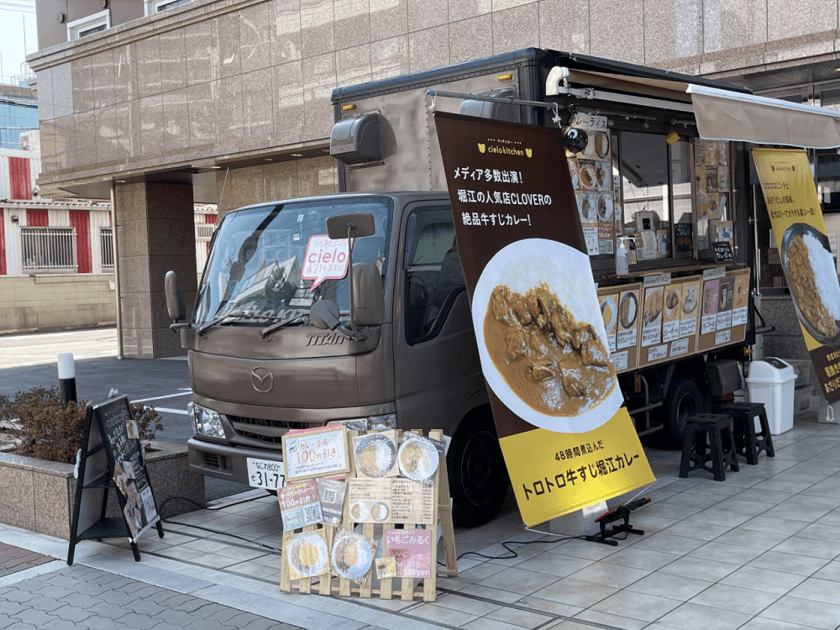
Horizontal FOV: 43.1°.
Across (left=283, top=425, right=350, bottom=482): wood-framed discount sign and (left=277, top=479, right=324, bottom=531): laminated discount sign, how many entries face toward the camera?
2

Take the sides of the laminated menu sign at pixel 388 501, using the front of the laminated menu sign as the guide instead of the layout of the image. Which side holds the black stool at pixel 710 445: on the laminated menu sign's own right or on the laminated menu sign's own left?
on the laminated menu sign's own left

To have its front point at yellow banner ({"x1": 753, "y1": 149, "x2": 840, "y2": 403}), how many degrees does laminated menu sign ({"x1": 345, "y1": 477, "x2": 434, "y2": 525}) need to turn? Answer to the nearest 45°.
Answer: approximately 135° to its left

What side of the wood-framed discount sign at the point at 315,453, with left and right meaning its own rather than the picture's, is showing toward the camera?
front

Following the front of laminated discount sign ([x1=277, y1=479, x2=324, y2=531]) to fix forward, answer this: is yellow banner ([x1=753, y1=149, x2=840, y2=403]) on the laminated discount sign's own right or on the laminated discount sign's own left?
on the laminated discount sign's own left

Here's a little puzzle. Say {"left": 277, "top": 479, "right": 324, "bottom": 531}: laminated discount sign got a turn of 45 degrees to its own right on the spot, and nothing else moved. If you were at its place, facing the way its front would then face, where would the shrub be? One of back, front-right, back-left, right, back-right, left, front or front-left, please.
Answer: right

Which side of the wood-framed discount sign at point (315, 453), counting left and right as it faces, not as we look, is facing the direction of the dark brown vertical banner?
left

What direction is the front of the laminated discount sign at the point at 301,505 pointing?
toward the camera

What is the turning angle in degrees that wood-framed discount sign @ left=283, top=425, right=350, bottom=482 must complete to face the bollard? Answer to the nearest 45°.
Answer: approximately 135° to its right

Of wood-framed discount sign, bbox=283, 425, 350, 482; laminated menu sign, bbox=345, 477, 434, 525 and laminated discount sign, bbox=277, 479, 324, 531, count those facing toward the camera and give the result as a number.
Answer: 3

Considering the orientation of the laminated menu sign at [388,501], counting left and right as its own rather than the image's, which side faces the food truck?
back

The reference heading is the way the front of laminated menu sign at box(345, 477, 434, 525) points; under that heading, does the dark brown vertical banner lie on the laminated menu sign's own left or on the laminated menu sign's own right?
on the laminated menu sign's own left

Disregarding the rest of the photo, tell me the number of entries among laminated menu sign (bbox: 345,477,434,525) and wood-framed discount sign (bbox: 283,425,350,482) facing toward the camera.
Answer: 2
